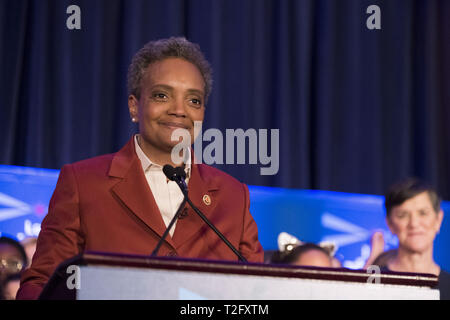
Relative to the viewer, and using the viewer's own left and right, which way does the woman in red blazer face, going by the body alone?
facing the viewer and to the right of the viewer

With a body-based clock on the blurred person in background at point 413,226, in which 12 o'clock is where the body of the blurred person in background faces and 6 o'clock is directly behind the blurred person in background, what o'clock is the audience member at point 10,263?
The audience member is roughly at 2 o'clock from the blurred person in background.

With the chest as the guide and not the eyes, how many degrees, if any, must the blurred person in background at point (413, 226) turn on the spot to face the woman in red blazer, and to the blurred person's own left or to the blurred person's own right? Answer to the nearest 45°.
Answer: approximately 45° to the blurred person's own right

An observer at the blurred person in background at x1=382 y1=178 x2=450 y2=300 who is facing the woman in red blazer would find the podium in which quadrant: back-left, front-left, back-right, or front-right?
front-left

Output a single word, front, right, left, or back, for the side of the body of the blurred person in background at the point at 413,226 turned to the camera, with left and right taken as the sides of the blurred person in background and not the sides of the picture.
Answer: front

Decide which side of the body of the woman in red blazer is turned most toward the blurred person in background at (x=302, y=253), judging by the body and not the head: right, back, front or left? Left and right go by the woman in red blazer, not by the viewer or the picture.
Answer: back

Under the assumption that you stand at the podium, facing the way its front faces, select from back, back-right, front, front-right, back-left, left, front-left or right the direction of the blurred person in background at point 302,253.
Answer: back-left

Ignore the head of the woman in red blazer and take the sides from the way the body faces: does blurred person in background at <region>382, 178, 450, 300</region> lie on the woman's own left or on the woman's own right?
on the woman's own left

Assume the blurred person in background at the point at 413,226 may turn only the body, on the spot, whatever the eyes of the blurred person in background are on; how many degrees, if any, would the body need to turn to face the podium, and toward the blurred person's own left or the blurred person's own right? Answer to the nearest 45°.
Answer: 0° — they already face it
